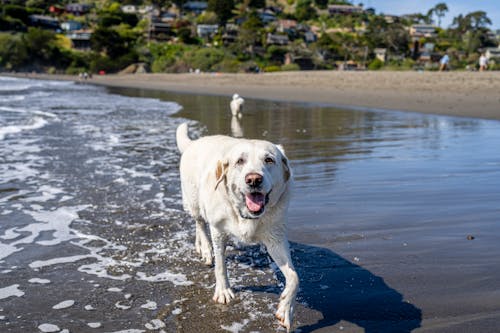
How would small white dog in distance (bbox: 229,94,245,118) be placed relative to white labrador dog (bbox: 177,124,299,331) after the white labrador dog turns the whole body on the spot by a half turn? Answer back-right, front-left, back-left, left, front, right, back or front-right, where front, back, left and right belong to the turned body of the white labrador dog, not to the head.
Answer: front-right

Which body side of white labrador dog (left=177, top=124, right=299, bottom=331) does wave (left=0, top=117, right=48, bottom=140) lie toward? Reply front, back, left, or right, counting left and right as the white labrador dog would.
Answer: back

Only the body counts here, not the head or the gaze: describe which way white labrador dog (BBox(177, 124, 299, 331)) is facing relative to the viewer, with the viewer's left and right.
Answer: facing the viewer and to the right of the viewer
